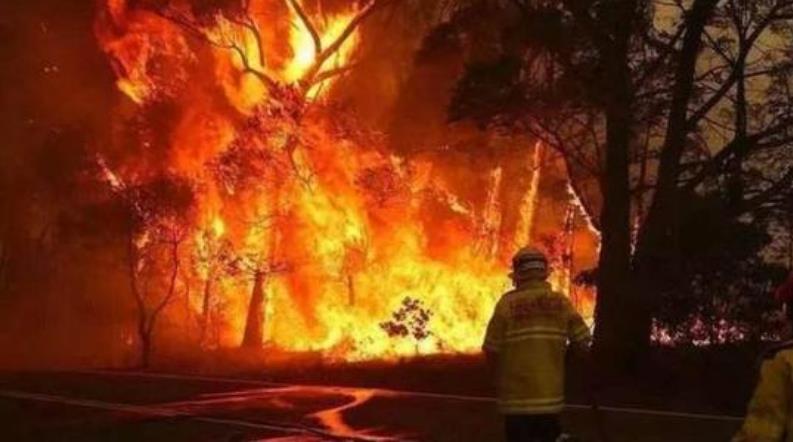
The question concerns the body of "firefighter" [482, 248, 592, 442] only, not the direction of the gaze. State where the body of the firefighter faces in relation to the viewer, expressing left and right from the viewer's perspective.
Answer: facing away from the viewer

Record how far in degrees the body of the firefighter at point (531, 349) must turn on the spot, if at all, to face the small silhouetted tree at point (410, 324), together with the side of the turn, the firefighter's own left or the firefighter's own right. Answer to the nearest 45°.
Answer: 0° — they already face it

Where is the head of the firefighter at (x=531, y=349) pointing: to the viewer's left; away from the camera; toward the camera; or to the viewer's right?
away from the camera

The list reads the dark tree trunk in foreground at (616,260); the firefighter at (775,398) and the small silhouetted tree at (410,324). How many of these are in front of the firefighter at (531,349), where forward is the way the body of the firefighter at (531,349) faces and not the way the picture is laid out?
2

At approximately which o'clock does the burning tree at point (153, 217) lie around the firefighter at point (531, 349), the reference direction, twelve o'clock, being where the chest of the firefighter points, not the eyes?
The burning tree is roughly at 11 o'clock from the firefighter.
